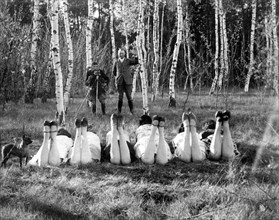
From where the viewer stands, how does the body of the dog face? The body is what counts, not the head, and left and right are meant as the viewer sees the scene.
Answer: facing to the right of the viewer

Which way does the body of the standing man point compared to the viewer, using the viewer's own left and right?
facing the viewer

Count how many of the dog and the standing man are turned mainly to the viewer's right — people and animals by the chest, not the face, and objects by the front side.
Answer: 1

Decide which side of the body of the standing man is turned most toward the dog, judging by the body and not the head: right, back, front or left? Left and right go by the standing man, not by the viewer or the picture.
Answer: front

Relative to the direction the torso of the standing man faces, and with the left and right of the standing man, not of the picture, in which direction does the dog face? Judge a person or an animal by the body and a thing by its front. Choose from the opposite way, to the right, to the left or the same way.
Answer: to the left
